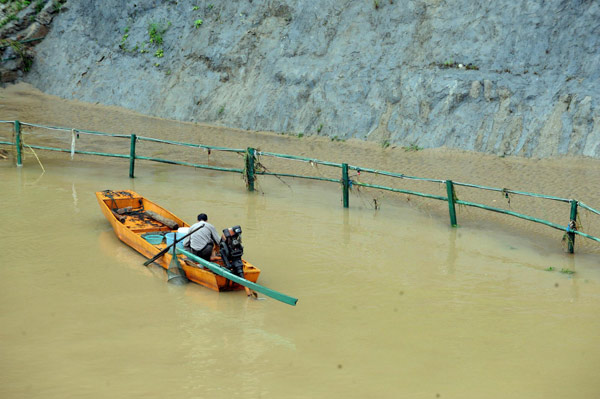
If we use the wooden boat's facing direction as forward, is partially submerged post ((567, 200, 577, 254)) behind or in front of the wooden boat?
behind

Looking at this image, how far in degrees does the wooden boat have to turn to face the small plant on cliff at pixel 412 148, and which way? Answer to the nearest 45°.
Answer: approximately 90° to its right

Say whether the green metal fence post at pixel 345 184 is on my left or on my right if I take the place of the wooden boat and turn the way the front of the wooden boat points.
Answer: on my right

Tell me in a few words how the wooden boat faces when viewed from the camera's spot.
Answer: facing away from the viewer and to the left of the viewer

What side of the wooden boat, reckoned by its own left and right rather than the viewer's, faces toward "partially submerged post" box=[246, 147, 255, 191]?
right

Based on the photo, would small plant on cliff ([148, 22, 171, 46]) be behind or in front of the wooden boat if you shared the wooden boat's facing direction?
in front

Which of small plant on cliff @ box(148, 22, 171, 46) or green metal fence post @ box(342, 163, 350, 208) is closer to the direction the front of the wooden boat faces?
the small plant on cliff

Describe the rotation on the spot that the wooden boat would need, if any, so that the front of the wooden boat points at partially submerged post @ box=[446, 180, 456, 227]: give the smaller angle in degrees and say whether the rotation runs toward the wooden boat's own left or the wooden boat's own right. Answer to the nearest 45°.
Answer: approximately 135° to the wooden boat's own right
